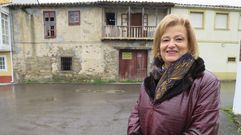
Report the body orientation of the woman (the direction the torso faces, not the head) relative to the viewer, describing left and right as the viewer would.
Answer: facing the viewer and to the left of the viewer

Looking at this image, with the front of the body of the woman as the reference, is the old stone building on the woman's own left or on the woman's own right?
on the woman's own right

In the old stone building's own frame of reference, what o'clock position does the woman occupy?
The woman is roughly at 12 o'clock from the old stone building.

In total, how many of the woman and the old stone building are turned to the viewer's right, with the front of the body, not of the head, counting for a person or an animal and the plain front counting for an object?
0

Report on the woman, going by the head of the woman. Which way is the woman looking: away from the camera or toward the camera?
toward the camera

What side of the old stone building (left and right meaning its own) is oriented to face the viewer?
front
